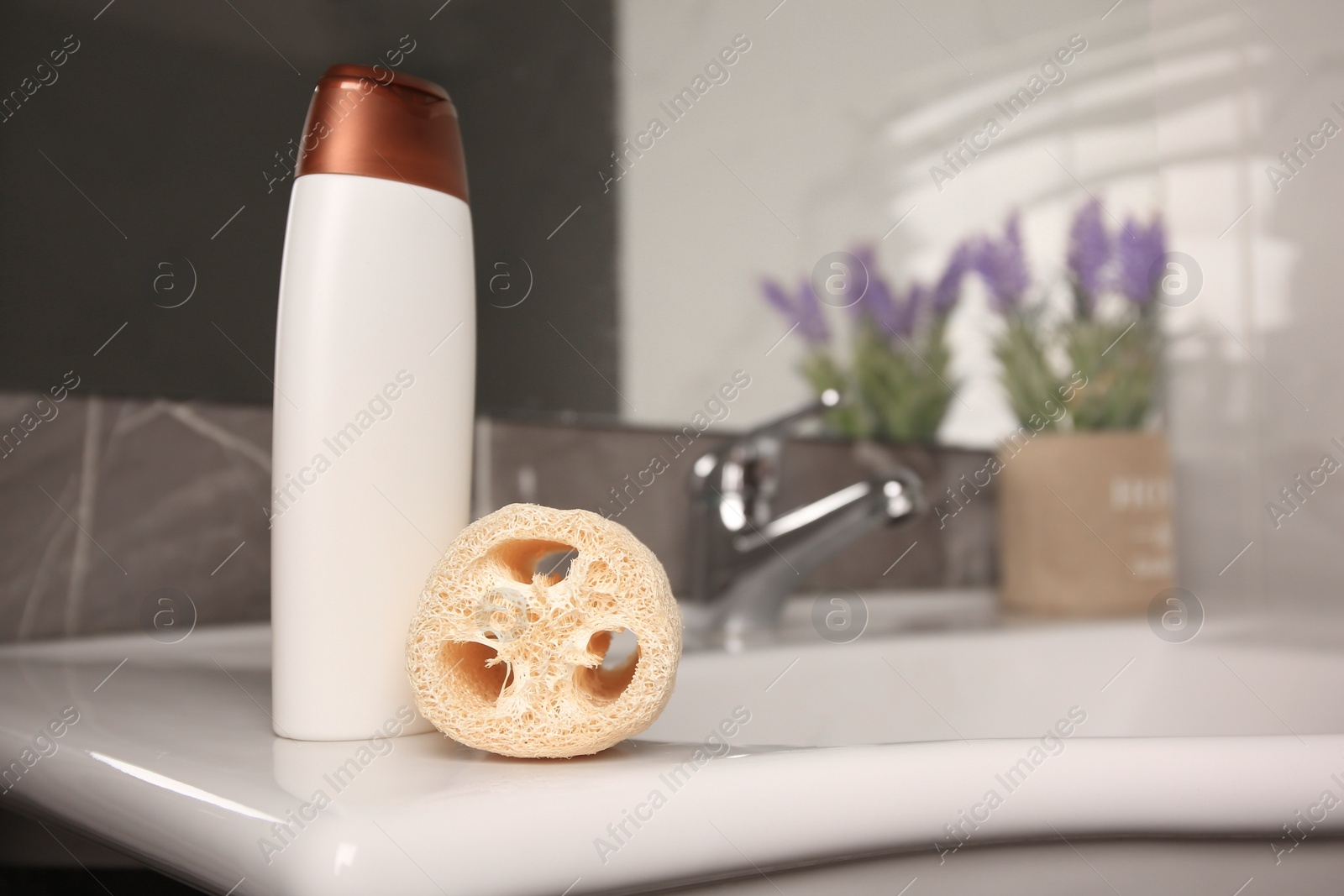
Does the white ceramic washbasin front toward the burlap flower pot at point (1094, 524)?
no

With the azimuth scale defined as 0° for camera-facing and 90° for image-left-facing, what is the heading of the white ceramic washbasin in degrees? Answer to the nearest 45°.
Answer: approximately 315°

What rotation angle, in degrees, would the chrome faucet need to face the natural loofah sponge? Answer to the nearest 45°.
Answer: approximately 90° to its right

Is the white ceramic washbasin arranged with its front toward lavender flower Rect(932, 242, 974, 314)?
no

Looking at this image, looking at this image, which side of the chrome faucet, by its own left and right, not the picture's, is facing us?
right
